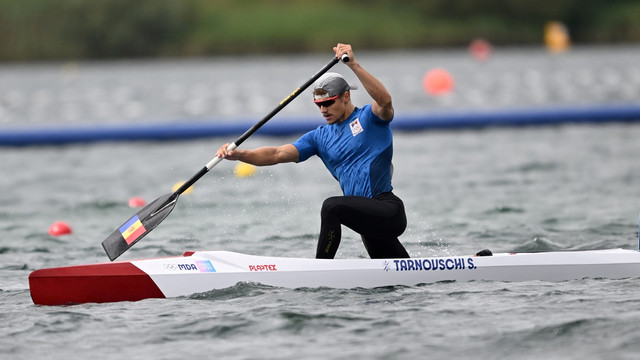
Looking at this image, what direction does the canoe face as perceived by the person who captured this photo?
facing to the left of the viewer

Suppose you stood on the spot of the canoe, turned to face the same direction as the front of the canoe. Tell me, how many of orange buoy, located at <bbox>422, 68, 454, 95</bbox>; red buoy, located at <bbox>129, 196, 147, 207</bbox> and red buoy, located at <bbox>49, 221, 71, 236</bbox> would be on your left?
0

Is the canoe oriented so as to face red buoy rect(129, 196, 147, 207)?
no

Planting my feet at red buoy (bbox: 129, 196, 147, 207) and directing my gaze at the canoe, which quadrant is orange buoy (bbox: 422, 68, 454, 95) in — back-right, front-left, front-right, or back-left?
back-left

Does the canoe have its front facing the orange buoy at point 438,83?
no

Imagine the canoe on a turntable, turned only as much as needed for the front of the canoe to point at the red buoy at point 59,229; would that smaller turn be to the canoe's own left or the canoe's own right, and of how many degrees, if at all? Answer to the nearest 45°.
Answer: approximately 45° to the canoe's own right

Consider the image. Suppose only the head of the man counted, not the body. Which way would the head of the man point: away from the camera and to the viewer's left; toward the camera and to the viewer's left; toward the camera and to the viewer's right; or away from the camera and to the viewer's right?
toward the camera and to the viewer's left
